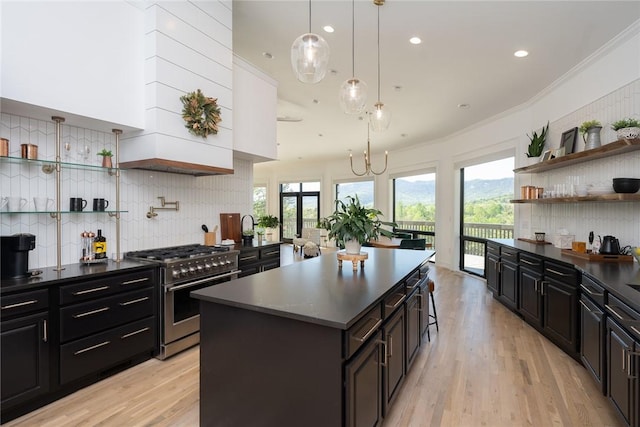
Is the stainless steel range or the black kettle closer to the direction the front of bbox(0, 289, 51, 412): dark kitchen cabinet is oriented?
the black kettle

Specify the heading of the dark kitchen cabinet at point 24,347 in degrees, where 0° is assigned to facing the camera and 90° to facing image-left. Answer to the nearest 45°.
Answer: approximately 315°

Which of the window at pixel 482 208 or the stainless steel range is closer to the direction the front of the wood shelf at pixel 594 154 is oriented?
the stainless steel range

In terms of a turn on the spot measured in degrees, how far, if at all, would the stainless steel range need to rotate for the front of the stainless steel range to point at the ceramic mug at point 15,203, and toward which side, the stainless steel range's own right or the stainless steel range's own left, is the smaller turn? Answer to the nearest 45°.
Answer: approximately 135° to the stainless steel range's own right

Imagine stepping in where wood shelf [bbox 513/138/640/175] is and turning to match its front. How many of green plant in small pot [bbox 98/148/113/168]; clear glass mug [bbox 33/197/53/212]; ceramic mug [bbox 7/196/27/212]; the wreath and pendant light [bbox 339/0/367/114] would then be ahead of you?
5

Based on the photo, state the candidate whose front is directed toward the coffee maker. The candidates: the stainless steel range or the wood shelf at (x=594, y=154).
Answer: the wood shelf

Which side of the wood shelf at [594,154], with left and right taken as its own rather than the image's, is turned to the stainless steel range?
front

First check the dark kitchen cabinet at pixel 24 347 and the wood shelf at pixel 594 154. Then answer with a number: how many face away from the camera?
0

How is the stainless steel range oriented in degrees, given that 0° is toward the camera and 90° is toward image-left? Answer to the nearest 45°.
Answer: approximately 315°

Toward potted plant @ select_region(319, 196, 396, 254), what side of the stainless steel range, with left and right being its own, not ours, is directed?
front

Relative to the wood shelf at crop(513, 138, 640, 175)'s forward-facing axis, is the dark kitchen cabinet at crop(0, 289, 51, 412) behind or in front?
in front
